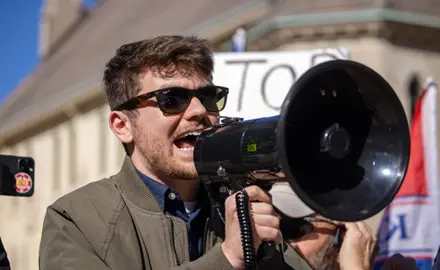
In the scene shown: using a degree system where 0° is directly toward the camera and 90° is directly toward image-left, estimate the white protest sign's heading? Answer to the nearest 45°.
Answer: approximately 0°

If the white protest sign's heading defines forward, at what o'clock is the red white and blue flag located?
The red white and blue flag is roughly at 9 o'clock from the white protest sign.
